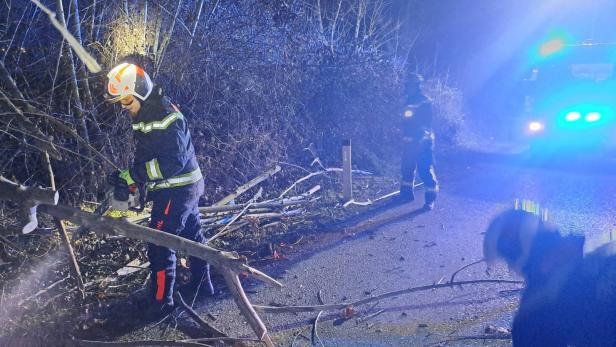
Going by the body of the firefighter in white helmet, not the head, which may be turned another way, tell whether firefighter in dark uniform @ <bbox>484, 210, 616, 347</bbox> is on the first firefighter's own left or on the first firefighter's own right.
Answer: on the first firefighter's own left

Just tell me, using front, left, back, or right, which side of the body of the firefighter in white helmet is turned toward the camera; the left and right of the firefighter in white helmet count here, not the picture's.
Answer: left

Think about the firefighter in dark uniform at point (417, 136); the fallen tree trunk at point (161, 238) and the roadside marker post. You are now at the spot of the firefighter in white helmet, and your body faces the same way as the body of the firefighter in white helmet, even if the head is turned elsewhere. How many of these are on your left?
1

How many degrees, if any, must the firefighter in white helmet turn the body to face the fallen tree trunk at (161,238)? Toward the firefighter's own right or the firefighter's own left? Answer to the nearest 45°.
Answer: approximately 90° to the firefighter's own left

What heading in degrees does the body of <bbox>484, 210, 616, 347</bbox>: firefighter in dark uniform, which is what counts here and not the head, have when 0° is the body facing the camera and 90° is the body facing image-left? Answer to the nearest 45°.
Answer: approximately 90°

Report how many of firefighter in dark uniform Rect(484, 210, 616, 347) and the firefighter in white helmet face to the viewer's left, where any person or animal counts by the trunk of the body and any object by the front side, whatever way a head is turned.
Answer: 2
